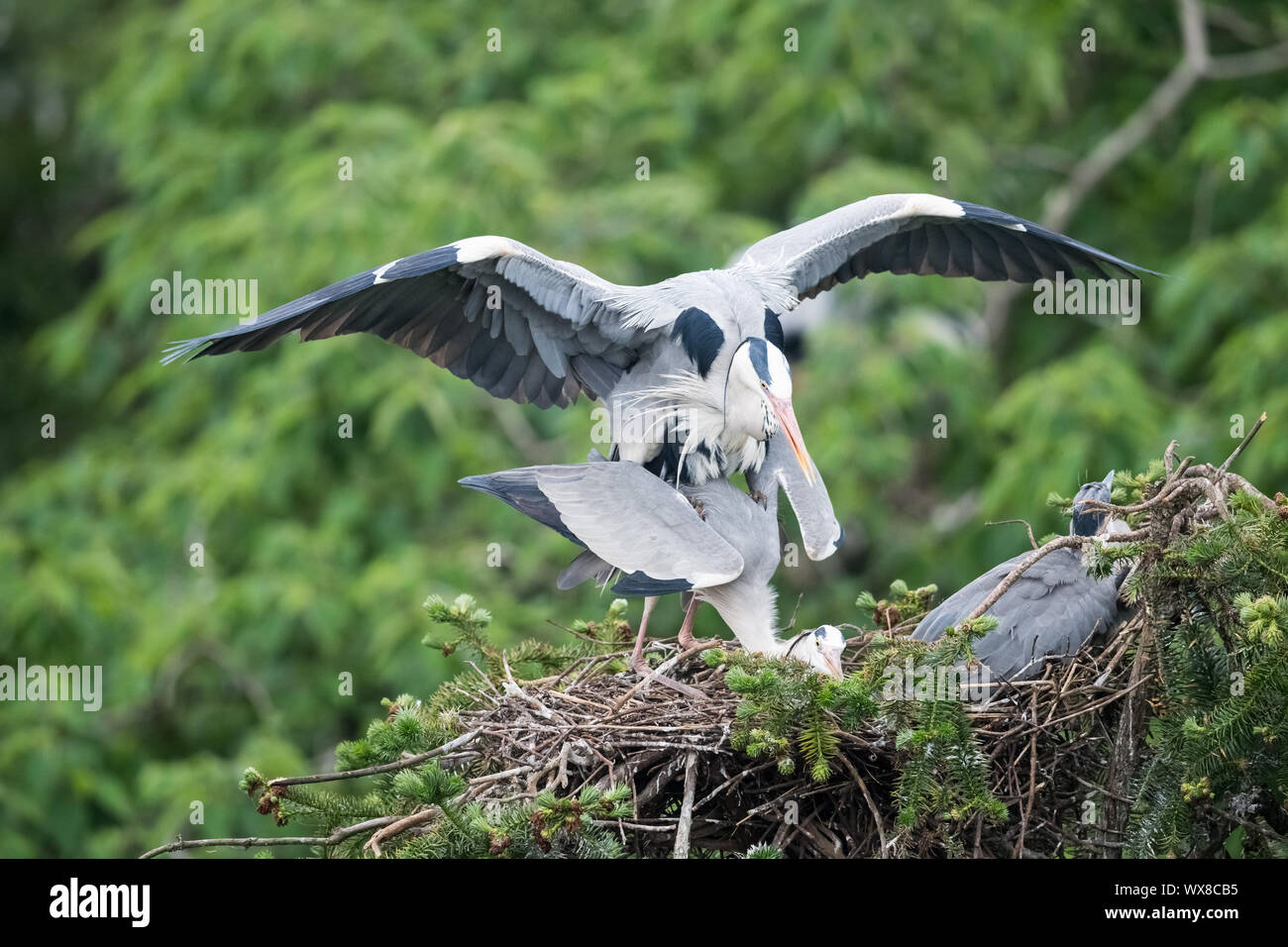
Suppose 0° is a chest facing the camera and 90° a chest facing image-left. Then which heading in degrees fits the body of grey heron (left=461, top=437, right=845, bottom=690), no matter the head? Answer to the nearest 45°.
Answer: approximately 315°

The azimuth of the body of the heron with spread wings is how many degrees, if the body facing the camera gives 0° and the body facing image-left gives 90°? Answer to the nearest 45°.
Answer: approximately 315°
